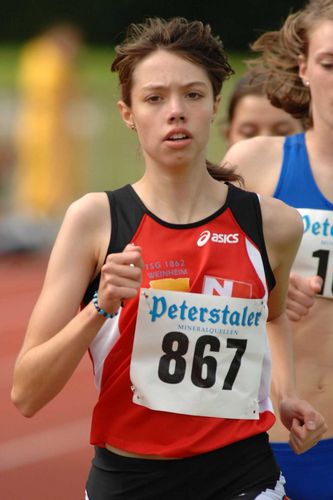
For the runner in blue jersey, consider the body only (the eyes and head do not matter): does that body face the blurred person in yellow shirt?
no

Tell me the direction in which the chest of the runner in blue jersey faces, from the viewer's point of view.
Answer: toward the camera
